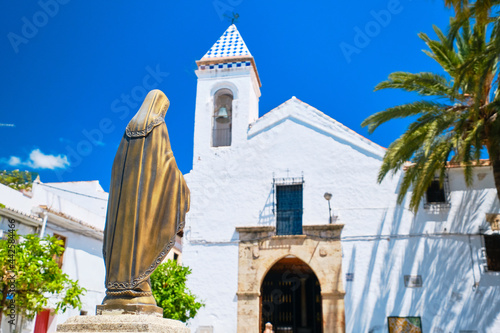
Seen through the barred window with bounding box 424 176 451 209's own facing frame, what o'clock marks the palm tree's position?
The palm tree is roughly at 12 o'clock from the barred window.

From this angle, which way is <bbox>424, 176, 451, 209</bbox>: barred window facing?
toward the camera

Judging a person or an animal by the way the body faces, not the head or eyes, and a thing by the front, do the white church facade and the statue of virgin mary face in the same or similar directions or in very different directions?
very different directions

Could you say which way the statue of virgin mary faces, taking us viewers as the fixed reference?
facing away from the viewer and to the right of the viewer

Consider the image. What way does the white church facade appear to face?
toward the camera

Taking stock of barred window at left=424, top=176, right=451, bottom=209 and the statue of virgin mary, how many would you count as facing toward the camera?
1

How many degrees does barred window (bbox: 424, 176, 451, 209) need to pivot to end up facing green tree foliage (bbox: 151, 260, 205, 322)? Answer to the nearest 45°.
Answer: approximately 45° to its right

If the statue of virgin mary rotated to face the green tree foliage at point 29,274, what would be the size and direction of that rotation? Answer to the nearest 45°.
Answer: approximately 45° to its left

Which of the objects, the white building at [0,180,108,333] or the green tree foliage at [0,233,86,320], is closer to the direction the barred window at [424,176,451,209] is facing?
the green tree foliage

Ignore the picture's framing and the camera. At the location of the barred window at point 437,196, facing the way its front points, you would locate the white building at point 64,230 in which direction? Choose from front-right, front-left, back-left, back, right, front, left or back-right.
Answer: right

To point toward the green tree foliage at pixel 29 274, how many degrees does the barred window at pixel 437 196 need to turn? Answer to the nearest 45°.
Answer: approximately 45° to its right
